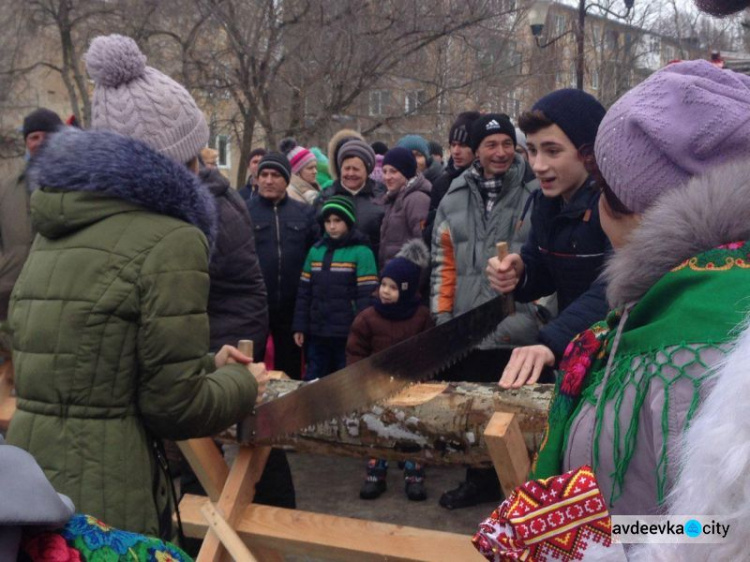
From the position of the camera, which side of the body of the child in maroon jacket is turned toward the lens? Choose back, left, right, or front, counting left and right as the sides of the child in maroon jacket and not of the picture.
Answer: front

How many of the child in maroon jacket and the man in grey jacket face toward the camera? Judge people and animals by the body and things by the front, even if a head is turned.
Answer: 2

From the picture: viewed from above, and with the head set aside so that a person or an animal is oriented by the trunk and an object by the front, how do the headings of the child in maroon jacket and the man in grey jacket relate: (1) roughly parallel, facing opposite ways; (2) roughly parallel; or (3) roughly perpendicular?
roughly parallel

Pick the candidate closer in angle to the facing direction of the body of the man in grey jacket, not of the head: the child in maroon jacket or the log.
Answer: the log

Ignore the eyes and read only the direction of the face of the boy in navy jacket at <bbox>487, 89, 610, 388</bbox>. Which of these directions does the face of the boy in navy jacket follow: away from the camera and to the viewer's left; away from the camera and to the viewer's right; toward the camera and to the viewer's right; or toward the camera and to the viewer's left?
toward the camera and to the viewer's left

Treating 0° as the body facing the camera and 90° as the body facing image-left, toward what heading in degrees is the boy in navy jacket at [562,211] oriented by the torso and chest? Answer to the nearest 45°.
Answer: approximately 45°

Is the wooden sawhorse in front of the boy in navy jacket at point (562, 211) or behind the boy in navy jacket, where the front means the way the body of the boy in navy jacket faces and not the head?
in front

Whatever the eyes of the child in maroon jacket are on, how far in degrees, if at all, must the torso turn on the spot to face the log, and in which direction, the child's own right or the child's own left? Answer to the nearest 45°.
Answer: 0° — they already face it

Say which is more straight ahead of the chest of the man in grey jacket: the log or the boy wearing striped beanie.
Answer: the log

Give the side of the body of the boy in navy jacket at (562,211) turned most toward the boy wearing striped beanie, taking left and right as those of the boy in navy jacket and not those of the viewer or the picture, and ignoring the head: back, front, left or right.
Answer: right
